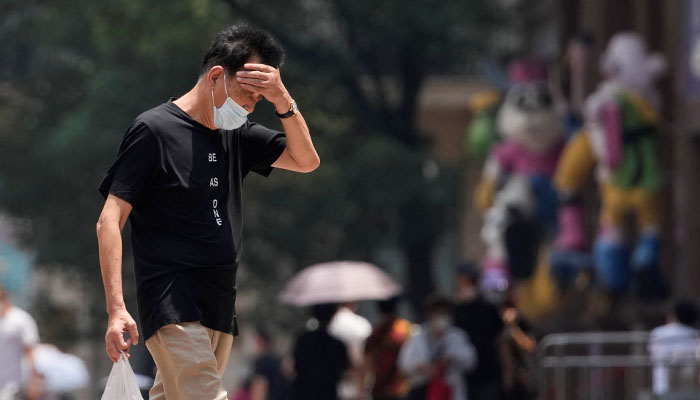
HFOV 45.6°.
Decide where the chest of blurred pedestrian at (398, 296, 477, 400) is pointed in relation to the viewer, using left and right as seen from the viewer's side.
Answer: facing the viewer

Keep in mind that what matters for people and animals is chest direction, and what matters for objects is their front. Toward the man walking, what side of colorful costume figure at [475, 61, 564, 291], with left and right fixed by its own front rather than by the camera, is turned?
front

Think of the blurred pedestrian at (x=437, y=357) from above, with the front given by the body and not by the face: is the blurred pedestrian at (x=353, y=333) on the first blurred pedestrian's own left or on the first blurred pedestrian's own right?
on the first blurred pedestrian's own right

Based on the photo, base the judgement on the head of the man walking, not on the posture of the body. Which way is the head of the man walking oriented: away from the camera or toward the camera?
toward the camera

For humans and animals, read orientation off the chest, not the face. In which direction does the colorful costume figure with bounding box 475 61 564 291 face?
toward the camera

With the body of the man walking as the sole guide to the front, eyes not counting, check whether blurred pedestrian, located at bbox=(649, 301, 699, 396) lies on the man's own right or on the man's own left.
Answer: on the man's own left

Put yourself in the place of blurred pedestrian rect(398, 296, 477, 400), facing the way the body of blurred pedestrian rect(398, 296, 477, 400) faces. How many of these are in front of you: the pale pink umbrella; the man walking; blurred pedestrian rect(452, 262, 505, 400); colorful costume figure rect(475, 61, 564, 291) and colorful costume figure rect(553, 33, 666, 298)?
1

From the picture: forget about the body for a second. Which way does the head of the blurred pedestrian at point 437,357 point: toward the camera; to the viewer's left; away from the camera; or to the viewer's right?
toward the camera
